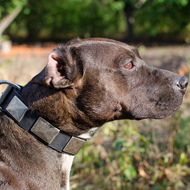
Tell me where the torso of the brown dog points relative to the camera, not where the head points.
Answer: to the viewer's right

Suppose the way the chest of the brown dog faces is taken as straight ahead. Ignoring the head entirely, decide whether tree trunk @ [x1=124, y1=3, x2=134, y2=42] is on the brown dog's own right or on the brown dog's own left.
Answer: on the brown dog's own left
